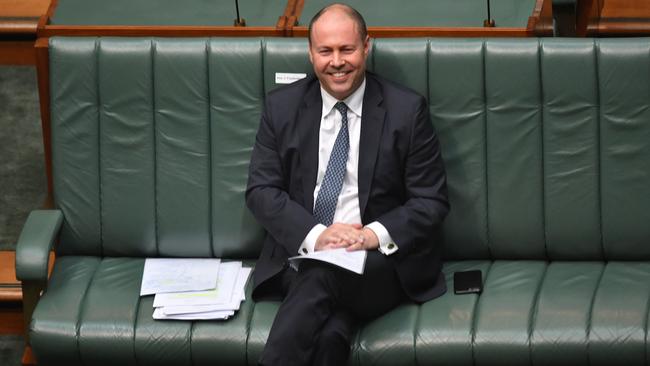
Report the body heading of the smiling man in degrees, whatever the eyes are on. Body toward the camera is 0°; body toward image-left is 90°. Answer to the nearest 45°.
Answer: approximately 0°
